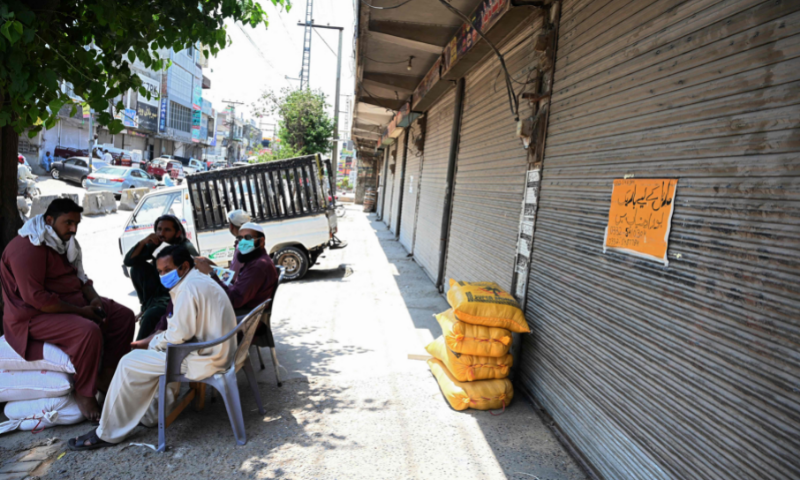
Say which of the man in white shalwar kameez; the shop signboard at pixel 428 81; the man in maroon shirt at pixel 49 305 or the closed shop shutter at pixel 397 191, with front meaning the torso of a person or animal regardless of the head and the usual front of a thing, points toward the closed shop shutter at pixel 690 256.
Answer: the man in maroon shirt

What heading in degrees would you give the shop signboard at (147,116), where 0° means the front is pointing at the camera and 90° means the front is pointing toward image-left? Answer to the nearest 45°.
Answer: approximately 315°

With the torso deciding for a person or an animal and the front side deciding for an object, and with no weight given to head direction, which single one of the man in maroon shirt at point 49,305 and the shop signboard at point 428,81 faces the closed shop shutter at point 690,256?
the man in maroon shirt

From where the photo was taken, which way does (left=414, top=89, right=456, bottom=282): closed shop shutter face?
to the viewer's left

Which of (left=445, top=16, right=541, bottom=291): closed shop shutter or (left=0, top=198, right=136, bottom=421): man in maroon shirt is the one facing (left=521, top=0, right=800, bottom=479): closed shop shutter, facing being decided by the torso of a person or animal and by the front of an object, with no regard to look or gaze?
the man in maroon shirt

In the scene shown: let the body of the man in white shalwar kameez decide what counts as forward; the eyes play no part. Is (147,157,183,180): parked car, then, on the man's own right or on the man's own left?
on the man's own right

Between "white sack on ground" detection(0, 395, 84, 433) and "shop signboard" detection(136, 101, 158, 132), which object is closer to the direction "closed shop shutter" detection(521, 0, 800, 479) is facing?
the white sack on ground

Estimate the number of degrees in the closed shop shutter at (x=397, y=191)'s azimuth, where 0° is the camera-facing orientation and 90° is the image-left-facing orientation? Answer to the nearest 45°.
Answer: approximately 90°

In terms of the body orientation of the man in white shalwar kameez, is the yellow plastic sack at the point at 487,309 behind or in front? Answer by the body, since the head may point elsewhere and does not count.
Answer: behind

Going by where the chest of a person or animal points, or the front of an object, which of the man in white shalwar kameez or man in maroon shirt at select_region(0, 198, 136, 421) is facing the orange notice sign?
the man in maroon shirt

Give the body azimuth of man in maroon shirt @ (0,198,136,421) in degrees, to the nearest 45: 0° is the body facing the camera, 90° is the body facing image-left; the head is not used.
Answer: approximately 315°
